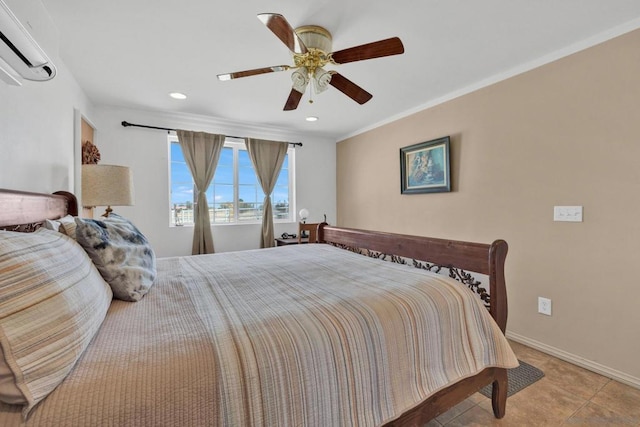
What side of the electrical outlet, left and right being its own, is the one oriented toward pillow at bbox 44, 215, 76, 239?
front

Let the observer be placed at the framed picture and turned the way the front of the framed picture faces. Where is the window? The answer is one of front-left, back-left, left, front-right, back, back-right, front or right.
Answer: front-right

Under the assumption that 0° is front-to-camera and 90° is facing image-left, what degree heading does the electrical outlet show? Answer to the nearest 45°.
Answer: approximately 45°

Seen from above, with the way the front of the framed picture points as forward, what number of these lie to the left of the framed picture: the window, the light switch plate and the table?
1

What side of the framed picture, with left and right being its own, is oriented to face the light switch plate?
left

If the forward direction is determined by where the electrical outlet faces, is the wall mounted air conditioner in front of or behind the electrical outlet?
in front

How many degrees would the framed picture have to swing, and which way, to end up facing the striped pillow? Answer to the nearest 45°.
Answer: approximately 45° to its left

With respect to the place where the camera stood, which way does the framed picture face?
facing the viewer and to the left of the viewer

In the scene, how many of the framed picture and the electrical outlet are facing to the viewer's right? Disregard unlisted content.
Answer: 0
